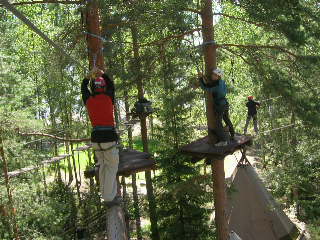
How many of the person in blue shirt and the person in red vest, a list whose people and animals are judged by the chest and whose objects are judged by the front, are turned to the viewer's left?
1

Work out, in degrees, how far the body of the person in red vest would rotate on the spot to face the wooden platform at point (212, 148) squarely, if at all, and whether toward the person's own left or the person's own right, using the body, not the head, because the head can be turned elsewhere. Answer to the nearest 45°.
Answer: approximately 45° to the person's own right

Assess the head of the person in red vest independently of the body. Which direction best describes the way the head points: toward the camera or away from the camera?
away from the camera

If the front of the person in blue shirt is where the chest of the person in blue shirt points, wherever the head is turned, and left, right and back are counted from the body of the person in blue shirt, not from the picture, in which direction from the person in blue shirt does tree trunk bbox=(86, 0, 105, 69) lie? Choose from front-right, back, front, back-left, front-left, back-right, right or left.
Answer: front-left

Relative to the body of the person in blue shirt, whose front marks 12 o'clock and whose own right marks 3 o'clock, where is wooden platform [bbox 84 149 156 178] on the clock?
The wooden platform is roughly at 11 o'clock from the person in blue shirt.

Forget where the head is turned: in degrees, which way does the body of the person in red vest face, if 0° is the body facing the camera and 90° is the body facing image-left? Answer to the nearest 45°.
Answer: approximately 180°

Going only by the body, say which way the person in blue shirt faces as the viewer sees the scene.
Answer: to the viewer's left

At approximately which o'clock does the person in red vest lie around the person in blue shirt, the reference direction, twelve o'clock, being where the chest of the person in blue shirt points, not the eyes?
The person in red vest is roughly at 10 o'clock from the person in blue shirt.

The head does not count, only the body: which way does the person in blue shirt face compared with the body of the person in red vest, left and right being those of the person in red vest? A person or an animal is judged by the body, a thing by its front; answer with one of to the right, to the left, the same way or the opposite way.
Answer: to the left
